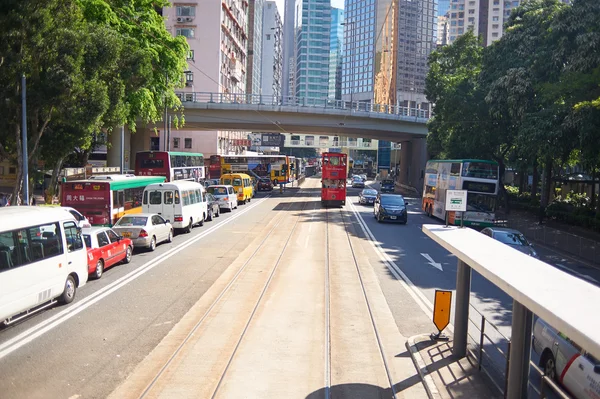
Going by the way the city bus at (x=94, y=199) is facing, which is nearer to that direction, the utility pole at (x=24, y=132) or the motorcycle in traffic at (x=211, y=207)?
the motorcycle in traffic

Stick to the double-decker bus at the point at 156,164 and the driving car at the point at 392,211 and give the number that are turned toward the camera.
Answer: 1

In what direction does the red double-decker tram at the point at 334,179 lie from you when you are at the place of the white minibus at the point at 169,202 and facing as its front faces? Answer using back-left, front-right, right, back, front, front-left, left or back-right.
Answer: front

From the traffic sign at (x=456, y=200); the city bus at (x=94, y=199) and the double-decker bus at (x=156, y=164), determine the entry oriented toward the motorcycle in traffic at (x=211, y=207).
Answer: the city bus

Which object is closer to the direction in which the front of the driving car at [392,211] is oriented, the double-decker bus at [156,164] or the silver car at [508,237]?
the silver car

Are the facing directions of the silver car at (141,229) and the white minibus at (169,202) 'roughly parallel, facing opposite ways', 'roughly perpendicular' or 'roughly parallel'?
roughly parallel

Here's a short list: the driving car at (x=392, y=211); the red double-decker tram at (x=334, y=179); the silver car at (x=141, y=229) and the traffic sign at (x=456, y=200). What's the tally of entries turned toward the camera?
3

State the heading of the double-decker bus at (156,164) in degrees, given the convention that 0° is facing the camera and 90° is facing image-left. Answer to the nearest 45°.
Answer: approximately 225°

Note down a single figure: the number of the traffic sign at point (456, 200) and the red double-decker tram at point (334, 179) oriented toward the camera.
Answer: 2

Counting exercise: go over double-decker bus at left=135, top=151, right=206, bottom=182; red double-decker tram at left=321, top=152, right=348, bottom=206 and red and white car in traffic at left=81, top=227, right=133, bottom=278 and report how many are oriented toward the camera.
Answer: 1

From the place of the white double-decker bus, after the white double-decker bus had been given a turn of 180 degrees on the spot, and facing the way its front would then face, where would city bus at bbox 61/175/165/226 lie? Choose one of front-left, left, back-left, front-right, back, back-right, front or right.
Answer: left

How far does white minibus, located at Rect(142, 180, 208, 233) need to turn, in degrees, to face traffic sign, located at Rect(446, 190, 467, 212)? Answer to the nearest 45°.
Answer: approximately 90° to its right

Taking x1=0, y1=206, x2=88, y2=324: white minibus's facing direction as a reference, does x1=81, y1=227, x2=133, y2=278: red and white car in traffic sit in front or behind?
in front

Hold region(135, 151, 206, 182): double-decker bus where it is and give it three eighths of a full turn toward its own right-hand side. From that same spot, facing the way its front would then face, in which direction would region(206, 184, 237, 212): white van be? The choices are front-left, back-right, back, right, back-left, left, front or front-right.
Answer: front-left

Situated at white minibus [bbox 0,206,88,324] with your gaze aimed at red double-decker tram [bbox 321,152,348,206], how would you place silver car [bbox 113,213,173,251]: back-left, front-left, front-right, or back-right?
front-left

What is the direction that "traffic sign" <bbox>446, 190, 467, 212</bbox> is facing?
toward the camera

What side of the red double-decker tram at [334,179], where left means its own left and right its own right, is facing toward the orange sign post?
front

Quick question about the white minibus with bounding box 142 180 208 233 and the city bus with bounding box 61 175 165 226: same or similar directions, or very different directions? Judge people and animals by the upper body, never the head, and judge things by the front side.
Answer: same or similar directions
